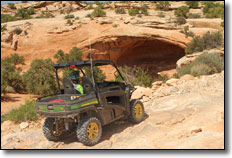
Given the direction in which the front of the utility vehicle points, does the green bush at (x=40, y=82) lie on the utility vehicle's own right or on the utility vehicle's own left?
on the utility vehicle's own left

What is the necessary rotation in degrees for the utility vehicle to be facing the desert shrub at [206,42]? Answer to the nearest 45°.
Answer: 0° — it already faces it

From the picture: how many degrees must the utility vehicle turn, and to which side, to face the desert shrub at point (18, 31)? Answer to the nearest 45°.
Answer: approximately 45° to its left

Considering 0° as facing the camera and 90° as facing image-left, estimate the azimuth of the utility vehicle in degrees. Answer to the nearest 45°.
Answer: approximately 225°

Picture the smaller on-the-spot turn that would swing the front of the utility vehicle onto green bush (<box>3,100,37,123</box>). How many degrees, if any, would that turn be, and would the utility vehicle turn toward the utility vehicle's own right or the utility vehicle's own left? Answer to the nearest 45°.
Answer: approximately 90° to the utility vehicle's own left
